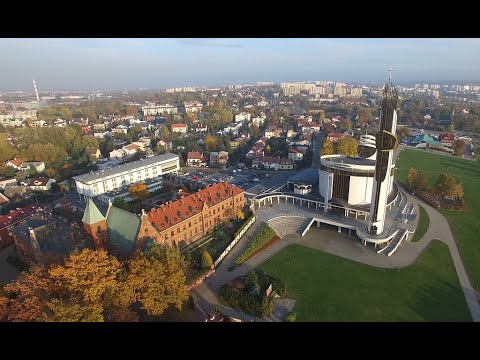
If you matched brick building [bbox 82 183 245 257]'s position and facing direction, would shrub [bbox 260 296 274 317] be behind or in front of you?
in front

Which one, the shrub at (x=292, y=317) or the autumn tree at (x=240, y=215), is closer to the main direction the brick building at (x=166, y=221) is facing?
the shrub

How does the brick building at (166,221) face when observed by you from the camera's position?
facing the viewer and to the right of the viewer

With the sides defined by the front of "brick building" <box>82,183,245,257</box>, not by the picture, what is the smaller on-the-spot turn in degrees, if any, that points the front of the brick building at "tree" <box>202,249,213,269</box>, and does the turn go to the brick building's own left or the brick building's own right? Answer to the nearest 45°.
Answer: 0° — it already faces it

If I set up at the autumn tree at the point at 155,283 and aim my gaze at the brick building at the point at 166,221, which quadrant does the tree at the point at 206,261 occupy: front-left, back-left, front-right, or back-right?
front-right

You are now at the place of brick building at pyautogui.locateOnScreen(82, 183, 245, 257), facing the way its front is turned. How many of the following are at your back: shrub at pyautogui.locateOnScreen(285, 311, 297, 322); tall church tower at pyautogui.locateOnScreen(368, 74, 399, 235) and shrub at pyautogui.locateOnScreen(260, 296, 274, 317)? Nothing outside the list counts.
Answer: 0

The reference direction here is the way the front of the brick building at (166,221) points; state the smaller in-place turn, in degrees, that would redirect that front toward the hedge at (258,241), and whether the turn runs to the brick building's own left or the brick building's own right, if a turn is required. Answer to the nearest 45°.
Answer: approximately 45° to the brick building's own left

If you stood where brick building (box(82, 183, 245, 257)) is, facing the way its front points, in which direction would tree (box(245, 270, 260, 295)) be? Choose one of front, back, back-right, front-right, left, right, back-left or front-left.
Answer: front

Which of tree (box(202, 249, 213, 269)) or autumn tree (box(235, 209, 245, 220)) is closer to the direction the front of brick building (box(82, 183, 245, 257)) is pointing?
the tree

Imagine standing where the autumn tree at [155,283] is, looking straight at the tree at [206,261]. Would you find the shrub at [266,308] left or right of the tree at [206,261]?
right

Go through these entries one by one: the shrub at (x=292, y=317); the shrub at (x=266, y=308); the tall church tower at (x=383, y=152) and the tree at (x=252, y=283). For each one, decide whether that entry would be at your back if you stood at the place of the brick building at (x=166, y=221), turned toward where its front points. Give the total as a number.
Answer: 0

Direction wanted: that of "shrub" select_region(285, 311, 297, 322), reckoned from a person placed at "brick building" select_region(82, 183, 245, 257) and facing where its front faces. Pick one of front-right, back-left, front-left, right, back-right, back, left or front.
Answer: front

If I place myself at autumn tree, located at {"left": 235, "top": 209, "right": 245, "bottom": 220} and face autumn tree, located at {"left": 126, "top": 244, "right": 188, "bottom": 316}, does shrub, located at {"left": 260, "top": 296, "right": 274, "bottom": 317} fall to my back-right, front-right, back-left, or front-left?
front-left

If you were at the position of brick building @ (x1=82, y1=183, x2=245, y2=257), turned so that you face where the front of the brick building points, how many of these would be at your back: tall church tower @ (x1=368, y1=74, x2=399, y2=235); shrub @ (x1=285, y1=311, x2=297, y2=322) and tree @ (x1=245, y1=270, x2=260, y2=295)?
0

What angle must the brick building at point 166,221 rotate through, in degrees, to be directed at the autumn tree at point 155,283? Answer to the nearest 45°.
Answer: approximately 45° to its right

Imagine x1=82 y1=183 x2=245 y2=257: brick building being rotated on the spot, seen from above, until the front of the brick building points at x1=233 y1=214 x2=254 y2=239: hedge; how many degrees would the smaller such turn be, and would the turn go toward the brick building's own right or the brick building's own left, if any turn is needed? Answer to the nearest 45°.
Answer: approximately 45° to the brick building's own left

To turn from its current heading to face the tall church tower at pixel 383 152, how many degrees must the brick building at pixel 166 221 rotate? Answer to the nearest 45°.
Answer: approximately 45° to its left
